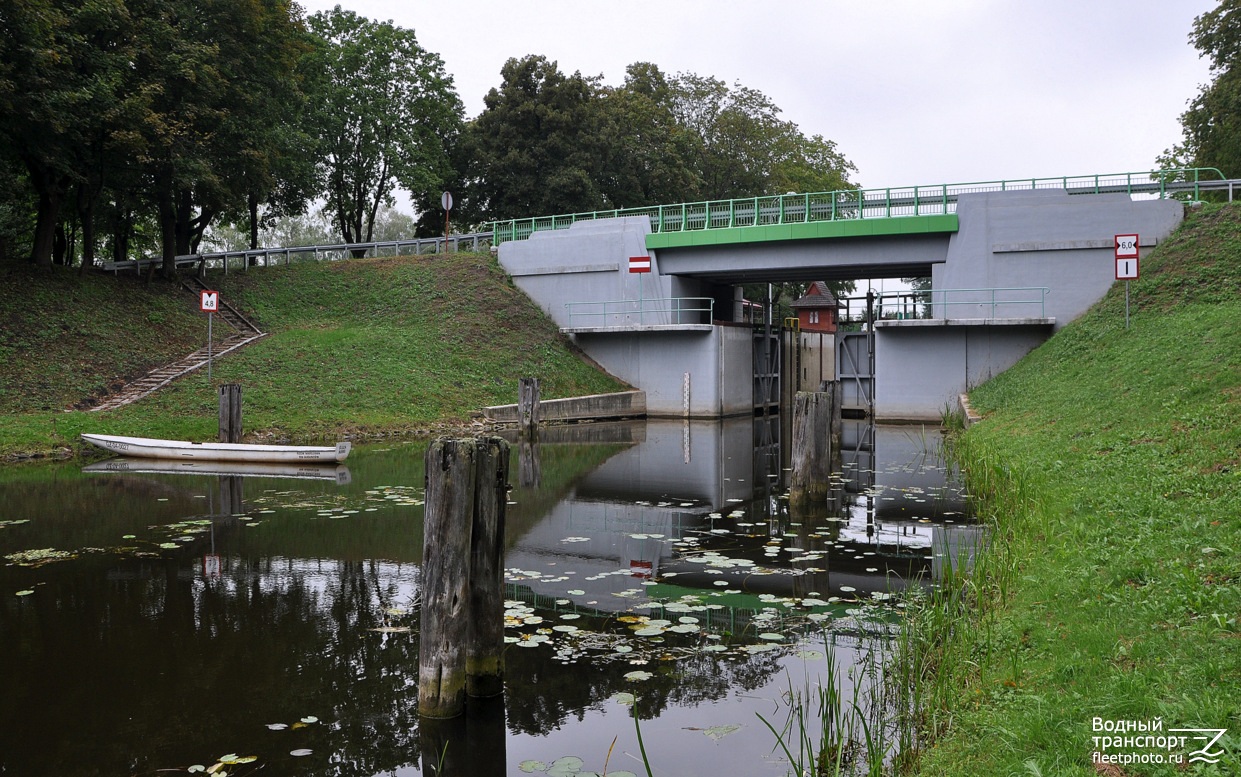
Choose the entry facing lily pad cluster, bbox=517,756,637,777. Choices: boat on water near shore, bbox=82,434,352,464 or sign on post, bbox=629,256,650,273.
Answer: the sign on post

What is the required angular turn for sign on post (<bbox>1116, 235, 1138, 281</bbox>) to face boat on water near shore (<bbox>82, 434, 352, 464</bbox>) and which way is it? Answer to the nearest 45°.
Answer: approximately 45° to its right

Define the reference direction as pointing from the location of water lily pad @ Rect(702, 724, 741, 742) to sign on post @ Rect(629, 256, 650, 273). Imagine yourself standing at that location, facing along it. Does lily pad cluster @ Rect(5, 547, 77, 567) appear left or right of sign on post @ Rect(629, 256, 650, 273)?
left

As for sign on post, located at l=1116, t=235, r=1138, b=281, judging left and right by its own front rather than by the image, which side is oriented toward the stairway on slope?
right

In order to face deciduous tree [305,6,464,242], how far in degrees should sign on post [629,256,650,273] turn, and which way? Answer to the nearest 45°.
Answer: approximately 135° to its right

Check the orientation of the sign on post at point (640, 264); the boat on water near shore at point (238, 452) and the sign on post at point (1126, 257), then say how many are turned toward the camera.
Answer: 2

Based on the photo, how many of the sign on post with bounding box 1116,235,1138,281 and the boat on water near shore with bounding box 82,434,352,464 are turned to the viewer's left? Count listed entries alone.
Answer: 1

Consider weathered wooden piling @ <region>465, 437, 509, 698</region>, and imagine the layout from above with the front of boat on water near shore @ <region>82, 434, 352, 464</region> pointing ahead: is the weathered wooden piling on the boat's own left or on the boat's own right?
on the boat's own left

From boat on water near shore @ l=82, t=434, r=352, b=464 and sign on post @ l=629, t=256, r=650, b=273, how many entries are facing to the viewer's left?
1

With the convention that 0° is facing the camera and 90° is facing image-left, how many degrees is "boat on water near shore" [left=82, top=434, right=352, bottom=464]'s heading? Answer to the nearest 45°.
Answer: approximately 90°
